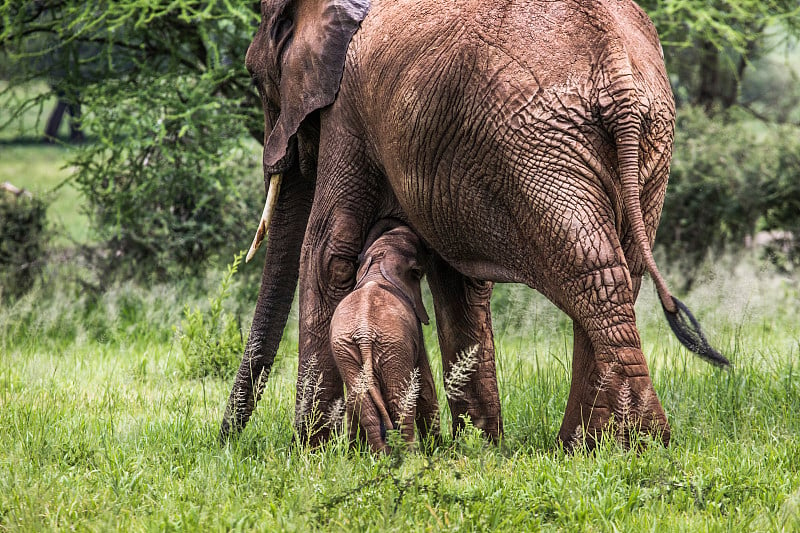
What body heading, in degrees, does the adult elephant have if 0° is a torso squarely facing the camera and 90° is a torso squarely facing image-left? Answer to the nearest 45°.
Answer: approximately 135°

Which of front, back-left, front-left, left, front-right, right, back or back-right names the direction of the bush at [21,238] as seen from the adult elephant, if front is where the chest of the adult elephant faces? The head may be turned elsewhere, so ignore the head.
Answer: front

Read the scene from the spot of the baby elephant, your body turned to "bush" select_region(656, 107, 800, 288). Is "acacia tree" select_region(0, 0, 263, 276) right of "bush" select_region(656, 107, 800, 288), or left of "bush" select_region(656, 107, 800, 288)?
left

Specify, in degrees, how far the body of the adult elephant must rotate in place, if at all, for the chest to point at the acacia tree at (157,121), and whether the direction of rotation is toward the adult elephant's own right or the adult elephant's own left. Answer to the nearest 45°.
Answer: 0° — it already faces it

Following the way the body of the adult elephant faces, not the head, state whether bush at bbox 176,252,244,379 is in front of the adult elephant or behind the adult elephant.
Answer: in front

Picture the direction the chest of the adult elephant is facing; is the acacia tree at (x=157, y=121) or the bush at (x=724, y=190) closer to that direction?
the acacia tree

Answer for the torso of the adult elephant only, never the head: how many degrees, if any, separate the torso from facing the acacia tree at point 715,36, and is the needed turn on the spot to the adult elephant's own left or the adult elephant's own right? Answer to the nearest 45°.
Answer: approximately 45° to the adult elephant's own right
